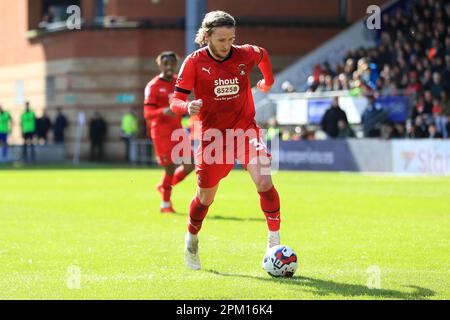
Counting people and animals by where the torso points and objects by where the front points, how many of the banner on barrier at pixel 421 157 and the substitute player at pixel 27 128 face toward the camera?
2

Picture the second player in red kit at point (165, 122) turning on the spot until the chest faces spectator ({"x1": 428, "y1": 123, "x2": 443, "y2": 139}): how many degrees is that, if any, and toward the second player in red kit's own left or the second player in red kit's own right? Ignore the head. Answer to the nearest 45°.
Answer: approximately 90° to the second player in red kit's own left

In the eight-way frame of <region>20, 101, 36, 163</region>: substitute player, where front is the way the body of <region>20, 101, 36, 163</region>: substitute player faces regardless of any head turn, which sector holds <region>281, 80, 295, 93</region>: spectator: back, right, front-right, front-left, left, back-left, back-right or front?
front-left

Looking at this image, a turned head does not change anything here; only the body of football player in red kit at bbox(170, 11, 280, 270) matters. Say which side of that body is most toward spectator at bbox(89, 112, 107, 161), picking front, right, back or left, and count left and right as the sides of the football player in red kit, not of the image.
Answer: back
